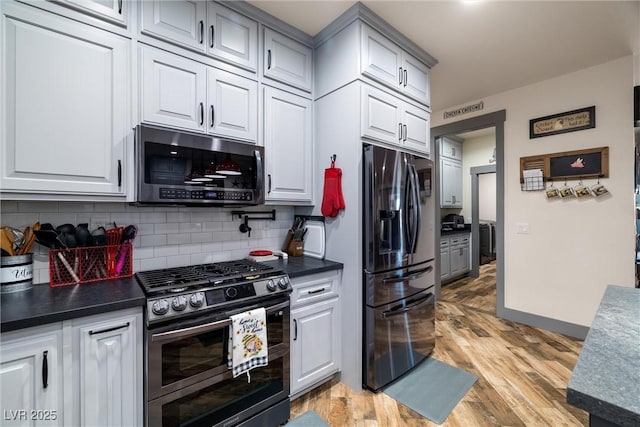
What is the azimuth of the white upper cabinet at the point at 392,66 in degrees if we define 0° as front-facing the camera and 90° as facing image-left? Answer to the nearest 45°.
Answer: approximately 315°

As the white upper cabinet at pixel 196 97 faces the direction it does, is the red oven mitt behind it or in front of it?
in front

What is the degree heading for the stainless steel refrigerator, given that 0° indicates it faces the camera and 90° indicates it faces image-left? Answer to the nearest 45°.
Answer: approximately 315°

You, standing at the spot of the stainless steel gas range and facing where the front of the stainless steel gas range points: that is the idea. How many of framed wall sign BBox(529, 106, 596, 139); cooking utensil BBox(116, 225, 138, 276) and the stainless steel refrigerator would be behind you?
1

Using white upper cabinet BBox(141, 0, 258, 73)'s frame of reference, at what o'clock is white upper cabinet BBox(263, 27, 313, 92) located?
white upper cabinet BBox(263, 27, 313, 92) is roughly at 10 o'clock from white upper cabinet BBox(141, 0, 258, 73).

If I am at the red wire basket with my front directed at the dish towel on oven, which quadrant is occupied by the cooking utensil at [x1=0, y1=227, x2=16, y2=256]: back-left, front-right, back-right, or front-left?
back-right

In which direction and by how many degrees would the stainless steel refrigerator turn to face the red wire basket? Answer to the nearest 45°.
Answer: approximately 90° to its right
